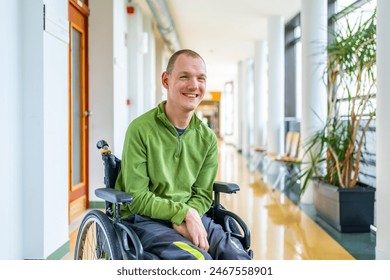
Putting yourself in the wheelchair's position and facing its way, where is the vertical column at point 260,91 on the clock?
The vertical column is roughly at 8 o'clock from the wheelchair.

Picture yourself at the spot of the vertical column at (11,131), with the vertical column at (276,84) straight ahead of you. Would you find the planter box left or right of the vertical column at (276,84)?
right

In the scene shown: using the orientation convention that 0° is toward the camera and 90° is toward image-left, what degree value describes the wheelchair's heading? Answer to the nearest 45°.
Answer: approximately 315°

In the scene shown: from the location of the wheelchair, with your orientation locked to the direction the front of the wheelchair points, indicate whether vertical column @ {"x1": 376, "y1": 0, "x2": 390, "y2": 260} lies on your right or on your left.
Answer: on your left

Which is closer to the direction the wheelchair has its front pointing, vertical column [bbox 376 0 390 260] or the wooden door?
the vertical column

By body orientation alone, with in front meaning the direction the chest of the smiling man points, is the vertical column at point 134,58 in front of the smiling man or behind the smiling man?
behind

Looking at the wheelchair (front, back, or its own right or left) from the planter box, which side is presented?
left

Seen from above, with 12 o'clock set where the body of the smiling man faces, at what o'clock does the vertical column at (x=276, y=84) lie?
The vertical column is roughly at 8 o'clock from the smiling man.

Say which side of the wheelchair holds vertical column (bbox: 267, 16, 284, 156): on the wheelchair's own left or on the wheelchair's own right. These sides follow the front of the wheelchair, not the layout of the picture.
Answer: on the wheelchair's own left
